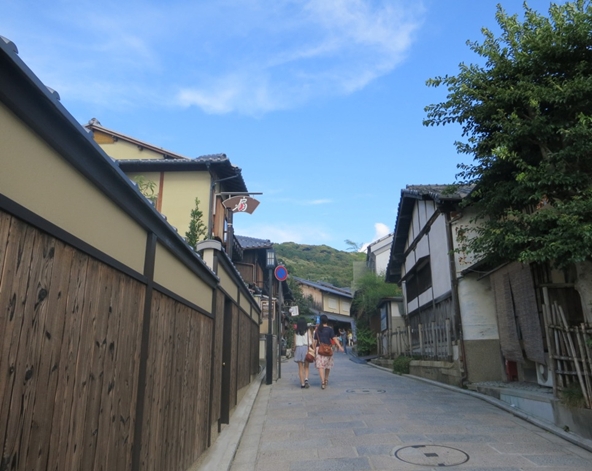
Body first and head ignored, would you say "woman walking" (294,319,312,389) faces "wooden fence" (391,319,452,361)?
no

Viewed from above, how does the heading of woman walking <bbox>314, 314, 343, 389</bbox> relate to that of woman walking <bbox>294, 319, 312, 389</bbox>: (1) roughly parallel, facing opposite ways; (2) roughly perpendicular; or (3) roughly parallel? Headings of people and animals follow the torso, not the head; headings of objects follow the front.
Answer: roughly parallel

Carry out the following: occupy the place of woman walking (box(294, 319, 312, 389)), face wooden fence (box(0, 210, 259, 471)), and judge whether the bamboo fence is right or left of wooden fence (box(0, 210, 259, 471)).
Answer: left

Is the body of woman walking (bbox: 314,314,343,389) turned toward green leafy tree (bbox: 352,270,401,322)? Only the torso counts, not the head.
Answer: yes

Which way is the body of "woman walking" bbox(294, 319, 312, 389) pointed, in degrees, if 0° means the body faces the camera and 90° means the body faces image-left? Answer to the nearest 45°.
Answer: approximately 180°

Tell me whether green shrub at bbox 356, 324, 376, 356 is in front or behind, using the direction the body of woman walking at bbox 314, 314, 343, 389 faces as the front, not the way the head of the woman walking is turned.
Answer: in front

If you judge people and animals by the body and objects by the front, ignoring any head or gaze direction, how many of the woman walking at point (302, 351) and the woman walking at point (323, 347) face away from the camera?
2

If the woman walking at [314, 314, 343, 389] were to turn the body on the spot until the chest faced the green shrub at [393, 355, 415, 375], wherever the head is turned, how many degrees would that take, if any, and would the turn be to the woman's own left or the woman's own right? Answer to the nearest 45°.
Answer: approximately 45° to the woman's own right

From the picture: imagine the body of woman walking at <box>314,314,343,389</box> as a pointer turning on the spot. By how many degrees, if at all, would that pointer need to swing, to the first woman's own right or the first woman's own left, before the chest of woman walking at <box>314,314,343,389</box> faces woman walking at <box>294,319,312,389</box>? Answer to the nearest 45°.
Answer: approximately 45° to the first woman's own left

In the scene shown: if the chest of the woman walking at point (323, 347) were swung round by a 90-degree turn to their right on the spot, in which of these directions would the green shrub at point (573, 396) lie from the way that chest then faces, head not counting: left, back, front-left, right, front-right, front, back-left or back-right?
front-right

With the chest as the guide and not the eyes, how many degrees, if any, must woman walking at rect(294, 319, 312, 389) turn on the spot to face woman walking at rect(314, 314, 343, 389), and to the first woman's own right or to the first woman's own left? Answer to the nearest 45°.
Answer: approximately 135° to the first woman's own right

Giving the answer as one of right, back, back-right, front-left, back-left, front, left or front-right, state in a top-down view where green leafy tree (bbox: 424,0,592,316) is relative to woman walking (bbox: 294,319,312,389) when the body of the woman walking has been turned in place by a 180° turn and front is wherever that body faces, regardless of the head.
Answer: front-left

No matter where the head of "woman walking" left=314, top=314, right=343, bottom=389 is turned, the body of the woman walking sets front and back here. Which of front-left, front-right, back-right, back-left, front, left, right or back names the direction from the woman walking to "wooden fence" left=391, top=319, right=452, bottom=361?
front-right

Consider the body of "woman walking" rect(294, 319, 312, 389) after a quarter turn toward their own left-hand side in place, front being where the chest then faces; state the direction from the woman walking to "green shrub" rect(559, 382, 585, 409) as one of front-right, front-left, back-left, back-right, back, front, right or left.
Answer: back-left

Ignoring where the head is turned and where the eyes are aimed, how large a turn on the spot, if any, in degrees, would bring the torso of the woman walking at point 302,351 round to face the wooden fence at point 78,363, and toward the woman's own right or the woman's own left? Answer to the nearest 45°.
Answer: approximately 180°

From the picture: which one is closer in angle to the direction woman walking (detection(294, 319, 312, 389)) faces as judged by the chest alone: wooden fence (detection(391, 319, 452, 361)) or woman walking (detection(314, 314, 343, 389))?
the wooden fence

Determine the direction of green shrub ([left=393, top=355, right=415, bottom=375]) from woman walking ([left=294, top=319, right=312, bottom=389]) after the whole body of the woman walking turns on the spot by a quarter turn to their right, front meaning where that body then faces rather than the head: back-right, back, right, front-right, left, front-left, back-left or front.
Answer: front-left

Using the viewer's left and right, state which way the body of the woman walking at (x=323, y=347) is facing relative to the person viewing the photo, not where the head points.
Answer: facing away from the viewer

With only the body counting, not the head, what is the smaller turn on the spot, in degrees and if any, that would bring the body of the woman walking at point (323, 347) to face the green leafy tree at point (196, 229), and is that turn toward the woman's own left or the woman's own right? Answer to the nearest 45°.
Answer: approximately 135° to the woman's own left

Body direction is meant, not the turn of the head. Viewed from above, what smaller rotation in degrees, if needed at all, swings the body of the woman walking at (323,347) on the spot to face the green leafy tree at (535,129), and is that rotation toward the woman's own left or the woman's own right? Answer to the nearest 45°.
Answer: approximately 135° to the woman's own right

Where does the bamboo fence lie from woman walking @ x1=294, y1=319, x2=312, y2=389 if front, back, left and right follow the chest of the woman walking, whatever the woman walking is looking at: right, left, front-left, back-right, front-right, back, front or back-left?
back-right
